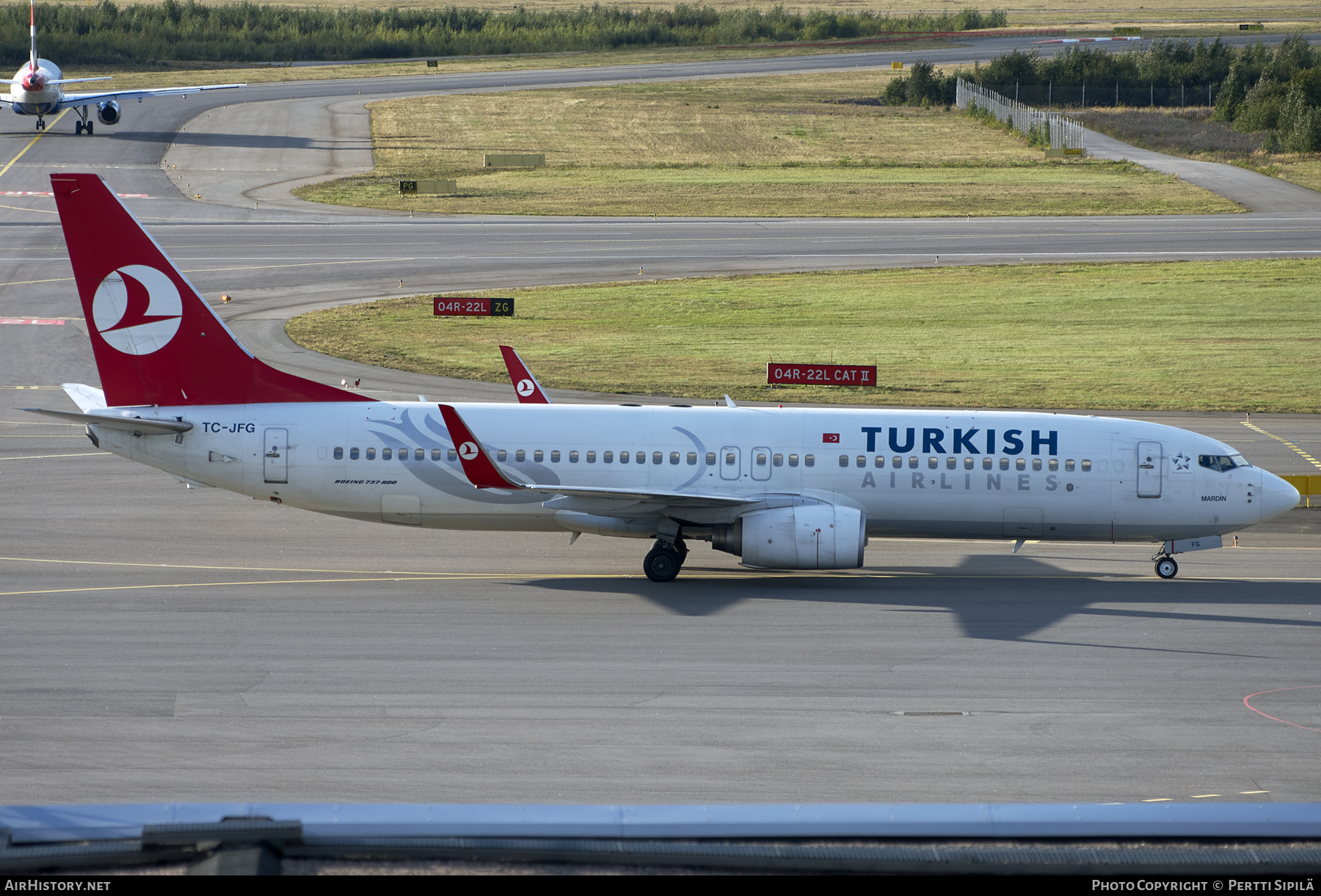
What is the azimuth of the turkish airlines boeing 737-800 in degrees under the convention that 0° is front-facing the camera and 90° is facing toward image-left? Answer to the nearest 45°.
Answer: approximately 270°
